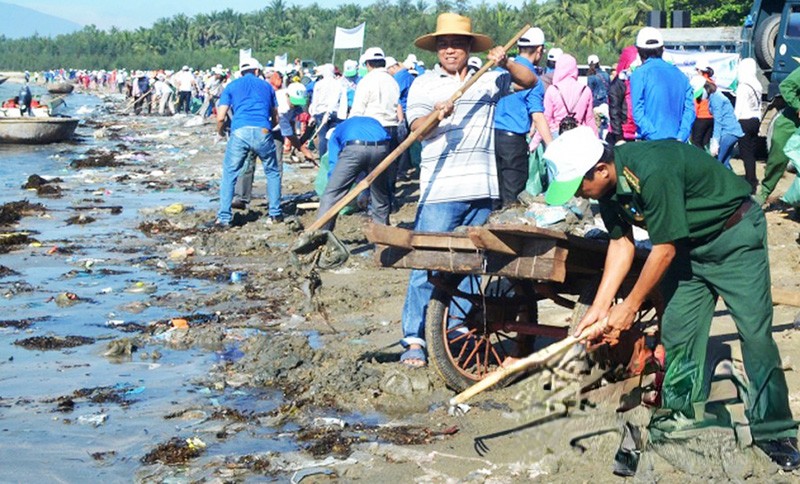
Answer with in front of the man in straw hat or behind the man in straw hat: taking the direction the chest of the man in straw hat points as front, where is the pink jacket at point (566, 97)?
behind

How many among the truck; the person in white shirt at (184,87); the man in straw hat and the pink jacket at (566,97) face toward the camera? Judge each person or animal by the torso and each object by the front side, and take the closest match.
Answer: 1

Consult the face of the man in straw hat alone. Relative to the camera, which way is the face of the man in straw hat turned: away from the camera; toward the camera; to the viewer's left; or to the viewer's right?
toward the camera

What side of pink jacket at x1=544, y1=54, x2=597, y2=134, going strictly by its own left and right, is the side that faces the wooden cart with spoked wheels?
back

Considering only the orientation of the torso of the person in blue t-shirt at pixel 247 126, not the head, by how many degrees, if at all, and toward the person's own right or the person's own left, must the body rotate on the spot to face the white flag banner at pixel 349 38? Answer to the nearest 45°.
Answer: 0° — they already face it

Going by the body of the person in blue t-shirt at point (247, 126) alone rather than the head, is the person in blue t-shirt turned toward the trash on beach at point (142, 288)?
no

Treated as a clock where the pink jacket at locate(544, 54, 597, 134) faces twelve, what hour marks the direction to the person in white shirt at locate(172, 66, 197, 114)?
The person in white shirt is roughly at 11 o'clock from the pink jacket.

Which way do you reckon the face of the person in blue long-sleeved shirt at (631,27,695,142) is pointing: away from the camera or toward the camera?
away from the camera

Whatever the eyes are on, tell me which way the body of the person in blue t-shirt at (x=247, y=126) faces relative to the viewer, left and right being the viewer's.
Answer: facing away from the viewer

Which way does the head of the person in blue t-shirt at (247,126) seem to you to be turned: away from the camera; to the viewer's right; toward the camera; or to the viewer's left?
away from the camera
